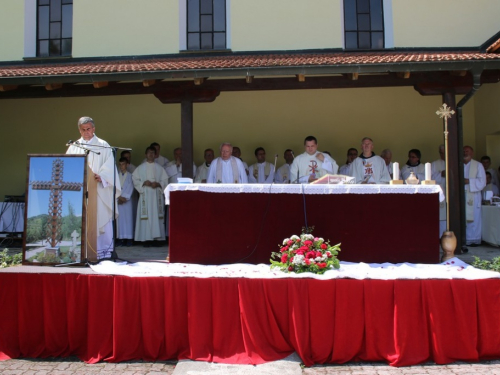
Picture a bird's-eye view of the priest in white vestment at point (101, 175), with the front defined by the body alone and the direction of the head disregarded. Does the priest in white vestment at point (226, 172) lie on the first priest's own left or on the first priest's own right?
on the first priest's own left

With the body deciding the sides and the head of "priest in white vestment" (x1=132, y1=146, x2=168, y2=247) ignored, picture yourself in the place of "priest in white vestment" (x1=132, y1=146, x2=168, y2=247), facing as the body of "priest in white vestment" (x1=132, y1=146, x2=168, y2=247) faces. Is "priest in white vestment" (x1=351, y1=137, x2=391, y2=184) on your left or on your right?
on your left

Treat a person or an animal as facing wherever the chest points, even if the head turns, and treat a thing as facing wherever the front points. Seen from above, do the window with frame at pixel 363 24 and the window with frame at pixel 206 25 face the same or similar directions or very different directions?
same or similar directions

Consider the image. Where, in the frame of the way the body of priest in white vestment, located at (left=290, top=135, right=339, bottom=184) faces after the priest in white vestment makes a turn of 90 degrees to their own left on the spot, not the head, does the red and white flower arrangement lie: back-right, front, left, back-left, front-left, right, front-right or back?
right

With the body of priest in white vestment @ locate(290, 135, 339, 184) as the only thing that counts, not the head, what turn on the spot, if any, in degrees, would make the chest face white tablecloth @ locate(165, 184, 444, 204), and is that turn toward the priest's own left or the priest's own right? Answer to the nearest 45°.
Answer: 0° — they already face it

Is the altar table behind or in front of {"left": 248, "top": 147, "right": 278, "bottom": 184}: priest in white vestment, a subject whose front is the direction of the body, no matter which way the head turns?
in front

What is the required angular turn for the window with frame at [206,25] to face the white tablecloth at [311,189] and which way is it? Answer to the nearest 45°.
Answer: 0° — it already faces it

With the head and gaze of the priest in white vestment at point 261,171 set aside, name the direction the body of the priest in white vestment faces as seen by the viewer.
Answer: toward the camera

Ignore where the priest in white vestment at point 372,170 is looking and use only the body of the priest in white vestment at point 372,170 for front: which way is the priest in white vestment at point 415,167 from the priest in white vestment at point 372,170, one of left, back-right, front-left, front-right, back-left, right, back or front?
back-left

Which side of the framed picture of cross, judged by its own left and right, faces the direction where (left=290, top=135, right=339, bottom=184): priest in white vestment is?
left

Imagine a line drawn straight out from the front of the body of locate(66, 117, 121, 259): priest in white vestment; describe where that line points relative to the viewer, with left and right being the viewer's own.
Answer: facing the viewer

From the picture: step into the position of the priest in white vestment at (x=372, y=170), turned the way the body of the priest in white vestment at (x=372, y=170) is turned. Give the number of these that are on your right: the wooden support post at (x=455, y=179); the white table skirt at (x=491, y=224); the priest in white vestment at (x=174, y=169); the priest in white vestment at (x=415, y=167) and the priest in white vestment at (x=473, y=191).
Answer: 1

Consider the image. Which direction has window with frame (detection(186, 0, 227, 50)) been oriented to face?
toward the camera
